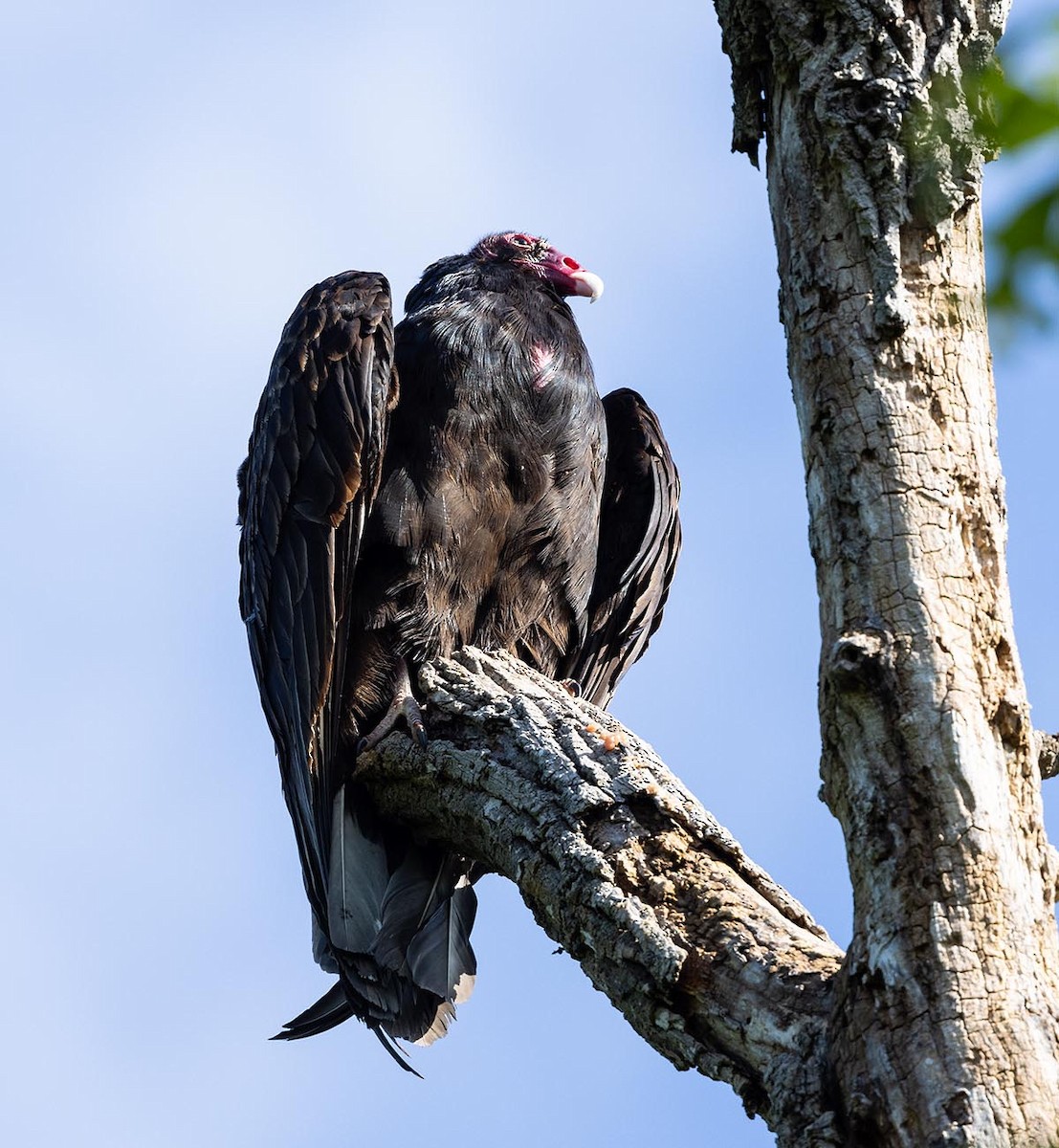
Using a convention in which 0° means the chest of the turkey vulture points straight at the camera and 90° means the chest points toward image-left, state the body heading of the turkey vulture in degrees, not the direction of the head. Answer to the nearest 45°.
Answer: approximately 315°
